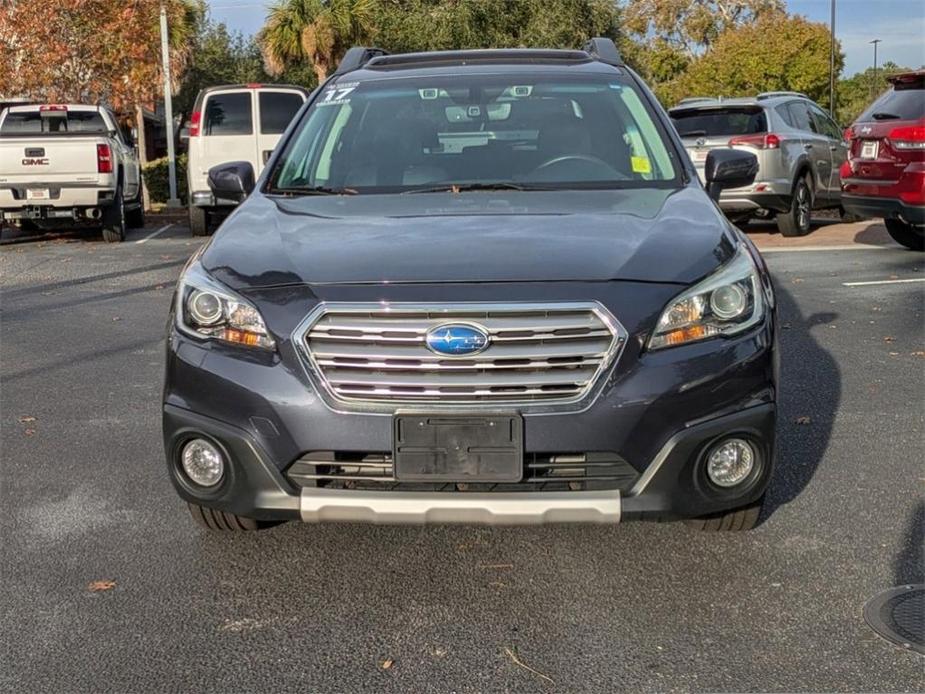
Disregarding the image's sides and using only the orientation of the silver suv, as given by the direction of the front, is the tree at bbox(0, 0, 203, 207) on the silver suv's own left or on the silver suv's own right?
on the silver suv's own left

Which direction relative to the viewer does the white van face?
away from the camera

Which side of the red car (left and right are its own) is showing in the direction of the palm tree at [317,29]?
left

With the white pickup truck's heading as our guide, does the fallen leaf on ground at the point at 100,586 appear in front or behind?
behind

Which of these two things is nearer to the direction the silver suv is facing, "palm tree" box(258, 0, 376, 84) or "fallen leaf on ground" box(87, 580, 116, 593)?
the palm tree

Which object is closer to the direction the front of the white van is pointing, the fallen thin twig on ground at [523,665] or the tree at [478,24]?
the tree

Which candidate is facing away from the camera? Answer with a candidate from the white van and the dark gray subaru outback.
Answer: the white van

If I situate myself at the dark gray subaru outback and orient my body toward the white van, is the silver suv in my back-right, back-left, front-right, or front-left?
front-right

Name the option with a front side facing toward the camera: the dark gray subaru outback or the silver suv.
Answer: the dark gray subaru outback

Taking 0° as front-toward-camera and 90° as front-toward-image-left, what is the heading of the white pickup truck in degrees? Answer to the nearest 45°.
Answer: approximately 180°

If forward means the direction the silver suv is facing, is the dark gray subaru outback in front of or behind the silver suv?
behind

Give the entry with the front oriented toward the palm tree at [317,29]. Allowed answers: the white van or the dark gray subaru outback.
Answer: the white van

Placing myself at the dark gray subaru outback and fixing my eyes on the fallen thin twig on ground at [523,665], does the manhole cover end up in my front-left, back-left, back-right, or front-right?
front-left

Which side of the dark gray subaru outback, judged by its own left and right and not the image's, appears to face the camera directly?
front

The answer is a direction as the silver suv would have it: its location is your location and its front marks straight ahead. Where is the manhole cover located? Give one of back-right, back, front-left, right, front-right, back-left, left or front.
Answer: back-right

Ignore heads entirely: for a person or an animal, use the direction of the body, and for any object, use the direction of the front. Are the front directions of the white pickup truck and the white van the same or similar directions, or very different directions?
same or similar directions

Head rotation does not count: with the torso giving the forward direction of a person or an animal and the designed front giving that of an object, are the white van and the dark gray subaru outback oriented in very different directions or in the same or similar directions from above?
very different directions

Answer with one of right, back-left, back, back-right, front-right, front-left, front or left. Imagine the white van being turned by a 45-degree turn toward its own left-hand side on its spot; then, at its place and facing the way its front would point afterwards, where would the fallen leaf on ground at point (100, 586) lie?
back-left

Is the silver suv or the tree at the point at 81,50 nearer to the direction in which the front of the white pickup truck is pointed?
the tree

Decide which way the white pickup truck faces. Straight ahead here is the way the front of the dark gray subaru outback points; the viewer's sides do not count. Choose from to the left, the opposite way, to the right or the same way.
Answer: the opposite way

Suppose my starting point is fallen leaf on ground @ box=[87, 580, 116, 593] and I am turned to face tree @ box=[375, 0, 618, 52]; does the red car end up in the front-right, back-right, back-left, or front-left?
front-right
